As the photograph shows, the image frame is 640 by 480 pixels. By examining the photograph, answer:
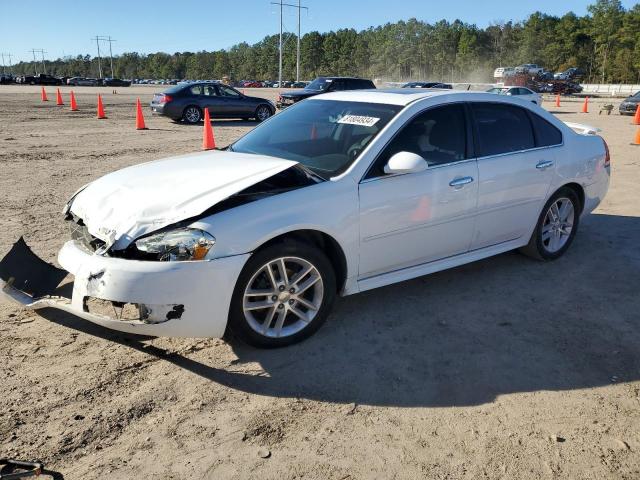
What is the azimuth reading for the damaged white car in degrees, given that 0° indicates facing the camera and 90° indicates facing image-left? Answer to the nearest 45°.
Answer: approximately 45°
